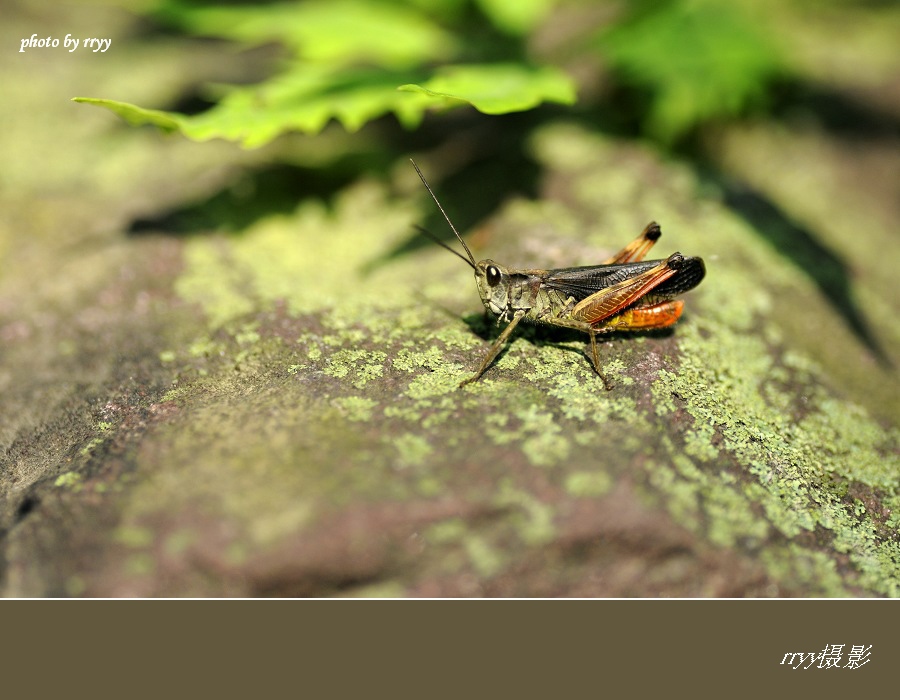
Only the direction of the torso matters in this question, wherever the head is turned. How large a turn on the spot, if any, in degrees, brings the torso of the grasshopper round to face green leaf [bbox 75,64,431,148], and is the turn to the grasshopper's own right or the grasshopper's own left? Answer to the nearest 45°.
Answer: approximately 45° to the grasshopper's own right

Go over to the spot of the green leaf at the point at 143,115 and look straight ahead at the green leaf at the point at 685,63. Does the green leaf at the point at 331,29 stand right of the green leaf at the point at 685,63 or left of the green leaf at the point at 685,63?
left

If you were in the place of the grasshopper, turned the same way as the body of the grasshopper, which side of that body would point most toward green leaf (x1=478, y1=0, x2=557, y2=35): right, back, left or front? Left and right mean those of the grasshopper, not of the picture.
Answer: right

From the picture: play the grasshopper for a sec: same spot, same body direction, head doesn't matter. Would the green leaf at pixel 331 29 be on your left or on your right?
on your right

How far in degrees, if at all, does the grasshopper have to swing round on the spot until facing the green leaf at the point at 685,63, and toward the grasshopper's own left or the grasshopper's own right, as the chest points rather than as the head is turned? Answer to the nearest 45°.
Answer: approximately 90° to the grasshopper's own right

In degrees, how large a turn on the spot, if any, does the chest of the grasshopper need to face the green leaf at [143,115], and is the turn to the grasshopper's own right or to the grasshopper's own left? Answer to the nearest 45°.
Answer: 0° — it already faces it

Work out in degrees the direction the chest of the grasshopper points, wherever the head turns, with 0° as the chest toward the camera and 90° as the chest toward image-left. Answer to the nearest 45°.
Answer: approximately 90°
